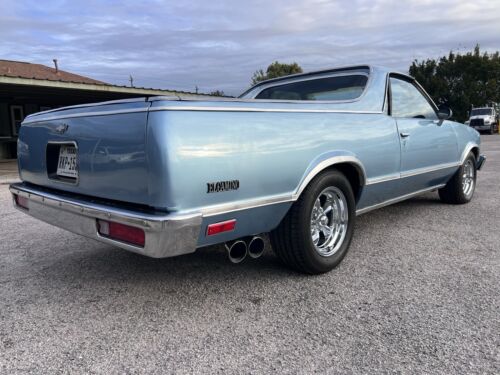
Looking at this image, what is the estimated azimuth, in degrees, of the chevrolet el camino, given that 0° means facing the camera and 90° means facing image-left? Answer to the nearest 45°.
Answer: approximately 225°

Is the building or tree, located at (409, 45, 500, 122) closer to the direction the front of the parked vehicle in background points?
the building

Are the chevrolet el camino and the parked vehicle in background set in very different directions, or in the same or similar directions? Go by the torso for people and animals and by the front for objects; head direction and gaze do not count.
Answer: very different directions

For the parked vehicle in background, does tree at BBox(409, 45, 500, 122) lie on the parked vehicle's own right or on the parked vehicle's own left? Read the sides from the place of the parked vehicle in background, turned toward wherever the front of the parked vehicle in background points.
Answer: on the parked vehicle's own right

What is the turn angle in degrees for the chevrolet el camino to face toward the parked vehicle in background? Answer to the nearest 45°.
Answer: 0° — it already faces it

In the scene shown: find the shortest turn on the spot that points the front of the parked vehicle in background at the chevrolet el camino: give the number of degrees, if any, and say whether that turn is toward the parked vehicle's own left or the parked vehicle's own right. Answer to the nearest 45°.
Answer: approximately 45° to the parked vehicle's own left

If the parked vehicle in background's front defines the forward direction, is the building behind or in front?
in front

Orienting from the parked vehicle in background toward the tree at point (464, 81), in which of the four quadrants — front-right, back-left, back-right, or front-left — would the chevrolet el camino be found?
back-left

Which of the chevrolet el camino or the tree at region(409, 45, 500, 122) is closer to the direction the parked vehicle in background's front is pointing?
the chevrolet el camino

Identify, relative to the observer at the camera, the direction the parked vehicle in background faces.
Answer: facing the viewer and to the left of the viewer

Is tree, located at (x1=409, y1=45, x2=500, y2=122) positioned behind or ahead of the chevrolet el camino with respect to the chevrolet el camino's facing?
ahead
